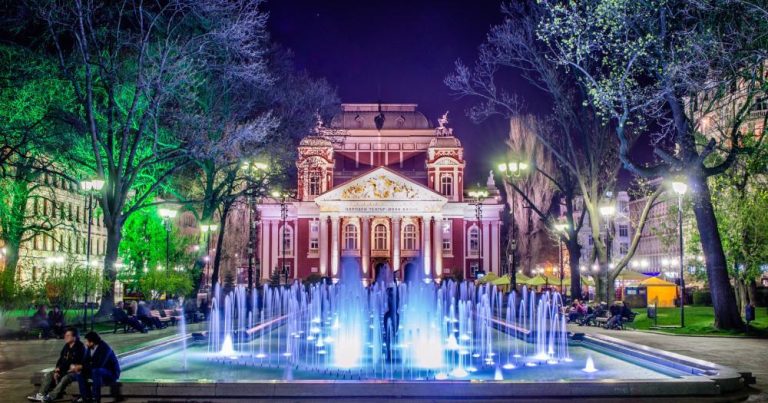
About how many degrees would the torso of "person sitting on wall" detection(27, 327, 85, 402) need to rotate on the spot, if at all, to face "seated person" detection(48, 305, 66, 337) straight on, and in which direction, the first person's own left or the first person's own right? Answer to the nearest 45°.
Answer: approximately 135° to the first person's own right

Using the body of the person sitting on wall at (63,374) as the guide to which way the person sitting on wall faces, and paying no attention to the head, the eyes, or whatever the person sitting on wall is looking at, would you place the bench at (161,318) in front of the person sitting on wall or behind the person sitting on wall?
behind

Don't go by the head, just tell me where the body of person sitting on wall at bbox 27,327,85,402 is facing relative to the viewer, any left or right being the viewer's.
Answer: facing the viewer and to the left of the viewer

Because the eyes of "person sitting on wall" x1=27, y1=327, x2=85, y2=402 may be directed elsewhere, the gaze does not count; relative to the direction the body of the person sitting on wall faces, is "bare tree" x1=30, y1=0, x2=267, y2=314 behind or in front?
behind

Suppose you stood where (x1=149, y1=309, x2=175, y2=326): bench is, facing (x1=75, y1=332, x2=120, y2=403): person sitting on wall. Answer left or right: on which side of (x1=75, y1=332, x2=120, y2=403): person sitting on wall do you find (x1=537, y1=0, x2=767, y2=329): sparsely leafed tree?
left

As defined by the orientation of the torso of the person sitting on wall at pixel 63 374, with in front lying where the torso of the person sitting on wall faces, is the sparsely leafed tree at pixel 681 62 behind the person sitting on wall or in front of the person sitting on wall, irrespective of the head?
behind

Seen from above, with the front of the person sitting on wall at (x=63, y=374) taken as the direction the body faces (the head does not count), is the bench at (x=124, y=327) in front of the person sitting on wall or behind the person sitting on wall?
behind

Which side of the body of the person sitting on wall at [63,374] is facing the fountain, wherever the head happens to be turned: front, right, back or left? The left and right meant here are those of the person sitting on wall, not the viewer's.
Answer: back

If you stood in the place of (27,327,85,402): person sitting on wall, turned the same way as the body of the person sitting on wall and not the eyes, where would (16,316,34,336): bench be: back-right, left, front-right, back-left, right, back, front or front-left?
back-right
